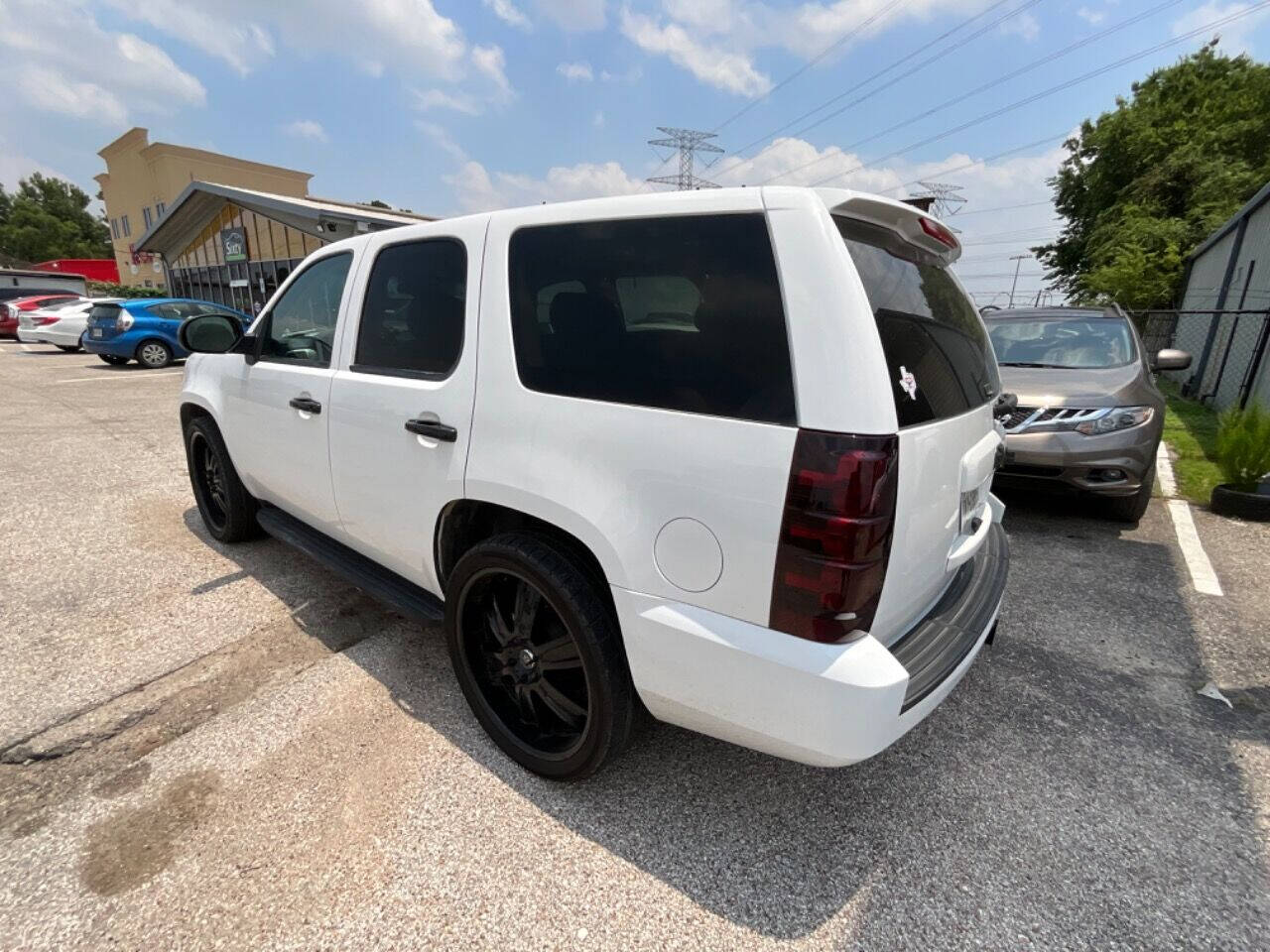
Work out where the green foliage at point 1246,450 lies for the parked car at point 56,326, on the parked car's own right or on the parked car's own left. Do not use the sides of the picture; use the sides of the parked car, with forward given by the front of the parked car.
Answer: on the parked car's own right

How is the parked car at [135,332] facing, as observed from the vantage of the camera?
facing away from the viewer and to the right of the viewer

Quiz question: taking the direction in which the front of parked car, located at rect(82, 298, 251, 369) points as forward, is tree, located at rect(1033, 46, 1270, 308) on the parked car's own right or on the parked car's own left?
on the parked car's own right

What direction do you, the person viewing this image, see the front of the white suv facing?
facing away from the viewer and to the left of the viewer

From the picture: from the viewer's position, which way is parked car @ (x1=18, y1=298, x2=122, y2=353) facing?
facing away from the viewer and to the right of the viewer

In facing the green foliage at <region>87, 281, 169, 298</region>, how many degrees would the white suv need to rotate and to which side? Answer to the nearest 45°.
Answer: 0° — it already faces it

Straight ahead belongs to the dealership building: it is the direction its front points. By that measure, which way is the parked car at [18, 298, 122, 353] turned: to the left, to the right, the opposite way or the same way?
the opposite way

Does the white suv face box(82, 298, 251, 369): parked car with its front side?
yes
